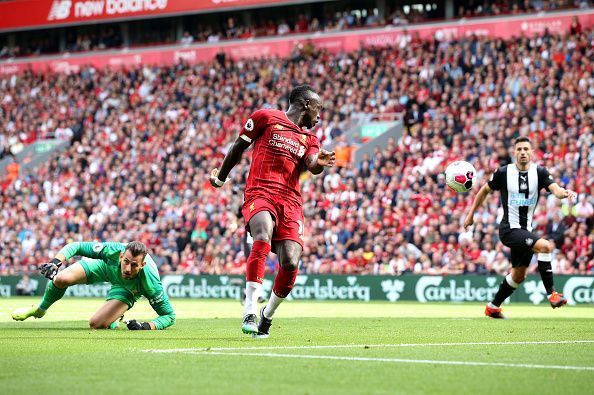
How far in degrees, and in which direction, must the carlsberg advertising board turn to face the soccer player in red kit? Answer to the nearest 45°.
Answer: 0° — it already faces them

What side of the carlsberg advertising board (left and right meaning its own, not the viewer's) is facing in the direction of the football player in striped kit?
front

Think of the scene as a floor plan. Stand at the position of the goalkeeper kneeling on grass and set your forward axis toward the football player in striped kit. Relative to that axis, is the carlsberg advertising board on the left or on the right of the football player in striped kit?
left

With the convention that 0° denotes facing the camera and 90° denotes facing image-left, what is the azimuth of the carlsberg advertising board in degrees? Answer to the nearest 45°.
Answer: approximately 0°

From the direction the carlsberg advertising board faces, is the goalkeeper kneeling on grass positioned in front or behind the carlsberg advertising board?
in front

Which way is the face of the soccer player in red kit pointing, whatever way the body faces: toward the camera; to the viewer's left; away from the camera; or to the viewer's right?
to the viewer's right
